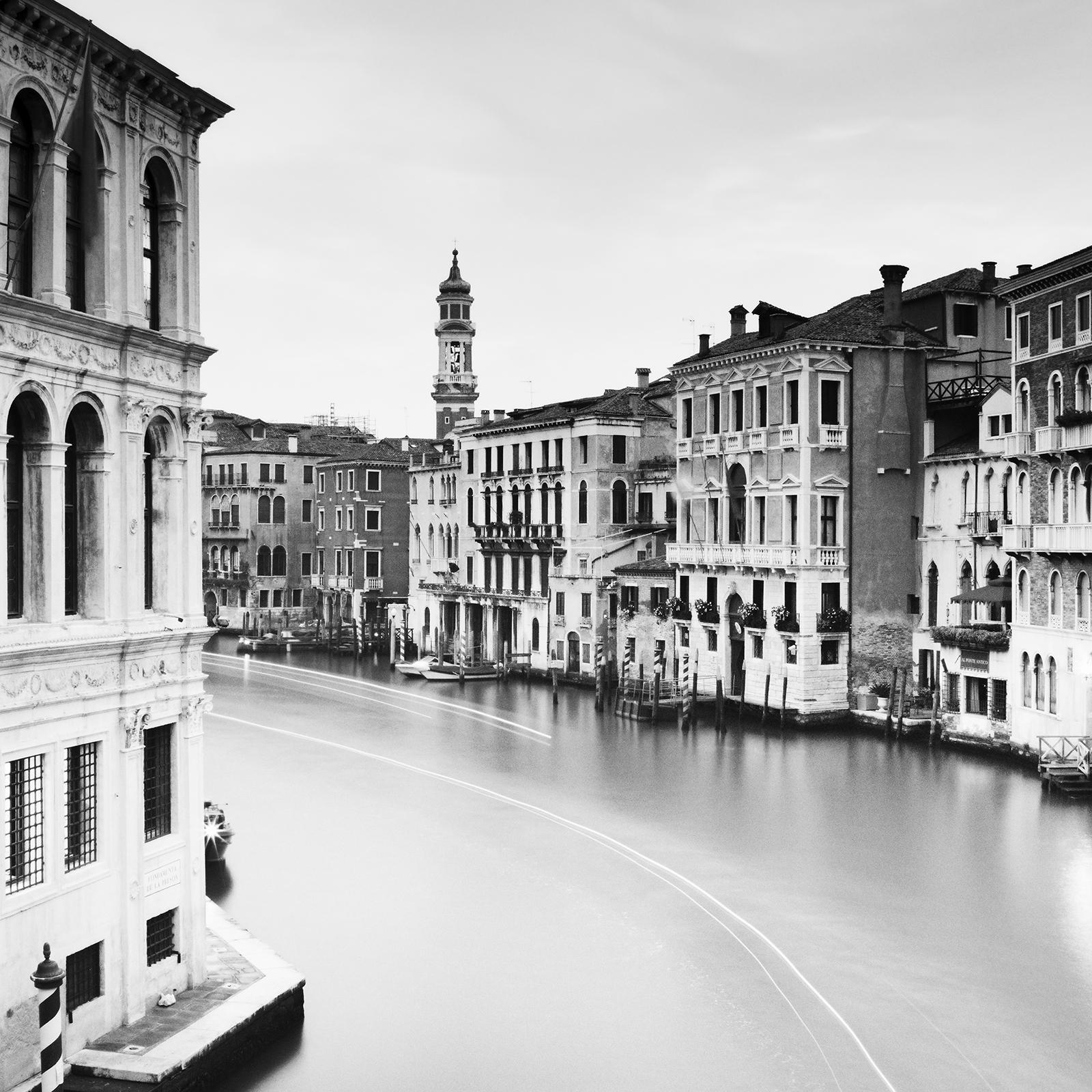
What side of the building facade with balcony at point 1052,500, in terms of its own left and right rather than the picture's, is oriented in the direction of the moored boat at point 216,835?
front

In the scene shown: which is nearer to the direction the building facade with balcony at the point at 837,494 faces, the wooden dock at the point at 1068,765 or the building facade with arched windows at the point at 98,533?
the building facade with arched windows

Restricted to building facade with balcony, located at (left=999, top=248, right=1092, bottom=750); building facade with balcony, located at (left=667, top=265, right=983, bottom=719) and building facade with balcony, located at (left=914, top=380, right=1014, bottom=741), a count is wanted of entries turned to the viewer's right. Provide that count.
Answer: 0

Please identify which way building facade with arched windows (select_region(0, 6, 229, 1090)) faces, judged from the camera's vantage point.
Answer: facing the viewer and to the right of the viewer

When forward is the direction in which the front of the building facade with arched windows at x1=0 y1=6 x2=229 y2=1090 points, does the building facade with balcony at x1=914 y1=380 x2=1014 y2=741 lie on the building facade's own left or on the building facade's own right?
on the building facade's own left

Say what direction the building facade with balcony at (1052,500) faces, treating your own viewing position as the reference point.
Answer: facing the viewer and to the left of the viewer
